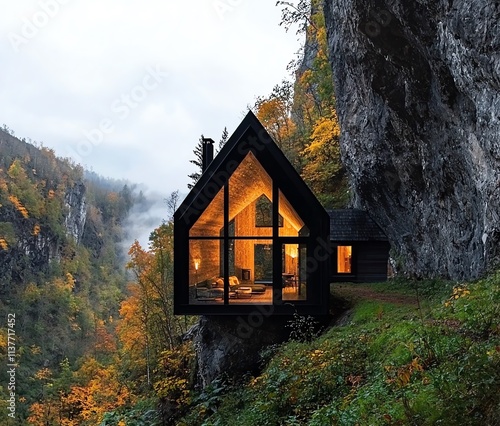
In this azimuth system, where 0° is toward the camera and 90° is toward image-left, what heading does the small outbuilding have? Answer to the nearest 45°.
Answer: approximately 0°

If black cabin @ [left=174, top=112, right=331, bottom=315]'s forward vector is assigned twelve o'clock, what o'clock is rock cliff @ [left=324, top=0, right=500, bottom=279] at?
The rock cliff is roughly at 9 o'clock from the black cabin.

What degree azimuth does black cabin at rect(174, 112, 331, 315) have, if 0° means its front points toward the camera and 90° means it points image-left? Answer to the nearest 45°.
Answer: approximately 0°

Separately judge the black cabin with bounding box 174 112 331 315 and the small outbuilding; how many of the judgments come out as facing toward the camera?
2
